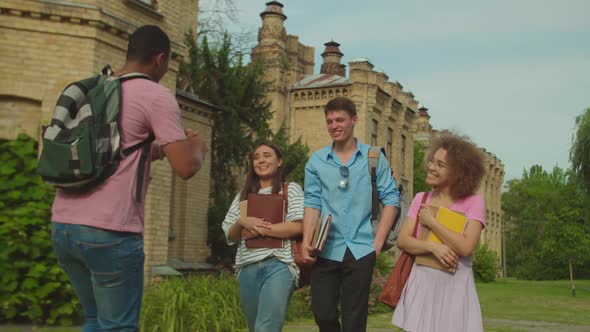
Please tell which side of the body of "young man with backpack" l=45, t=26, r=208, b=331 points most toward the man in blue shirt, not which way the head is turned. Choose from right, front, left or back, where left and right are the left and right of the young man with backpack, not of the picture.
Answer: front

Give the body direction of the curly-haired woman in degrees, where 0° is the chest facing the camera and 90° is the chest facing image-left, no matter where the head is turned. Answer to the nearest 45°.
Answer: approximately 45°

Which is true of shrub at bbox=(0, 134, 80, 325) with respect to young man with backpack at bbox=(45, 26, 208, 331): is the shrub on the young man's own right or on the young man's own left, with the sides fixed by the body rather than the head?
on the young man's own left

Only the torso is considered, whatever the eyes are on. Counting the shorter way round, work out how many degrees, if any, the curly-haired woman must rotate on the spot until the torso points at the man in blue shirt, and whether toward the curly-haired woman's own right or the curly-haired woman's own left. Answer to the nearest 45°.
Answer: approximately 90° to the curly-haired woman's own right

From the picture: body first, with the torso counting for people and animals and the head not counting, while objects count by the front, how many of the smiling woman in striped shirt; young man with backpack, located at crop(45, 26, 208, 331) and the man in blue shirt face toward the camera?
2

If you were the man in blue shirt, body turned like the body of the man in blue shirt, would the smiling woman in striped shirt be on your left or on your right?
on your right

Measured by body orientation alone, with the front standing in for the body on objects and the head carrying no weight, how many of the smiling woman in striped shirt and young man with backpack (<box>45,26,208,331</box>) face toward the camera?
1

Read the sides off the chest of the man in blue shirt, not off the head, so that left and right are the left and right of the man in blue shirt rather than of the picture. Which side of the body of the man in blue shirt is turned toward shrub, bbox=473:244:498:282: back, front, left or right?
back

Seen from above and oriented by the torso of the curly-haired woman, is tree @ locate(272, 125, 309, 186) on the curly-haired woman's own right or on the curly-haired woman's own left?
on the curly-haired woman's own right

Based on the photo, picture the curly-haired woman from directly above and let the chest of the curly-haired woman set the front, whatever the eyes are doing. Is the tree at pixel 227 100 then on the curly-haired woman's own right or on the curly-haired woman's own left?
on the curly-haired woman's own right

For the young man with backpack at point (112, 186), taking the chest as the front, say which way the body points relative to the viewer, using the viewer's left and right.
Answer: facing away from the viewer and to the right of the viewer

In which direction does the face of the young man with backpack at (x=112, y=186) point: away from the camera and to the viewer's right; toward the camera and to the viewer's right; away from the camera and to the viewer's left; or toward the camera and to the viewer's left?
away from the camera and to the viewer's right

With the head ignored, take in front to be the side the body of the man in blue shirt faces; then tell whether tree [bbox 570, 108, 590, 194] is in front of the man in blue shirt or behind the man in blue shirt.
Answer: behind
